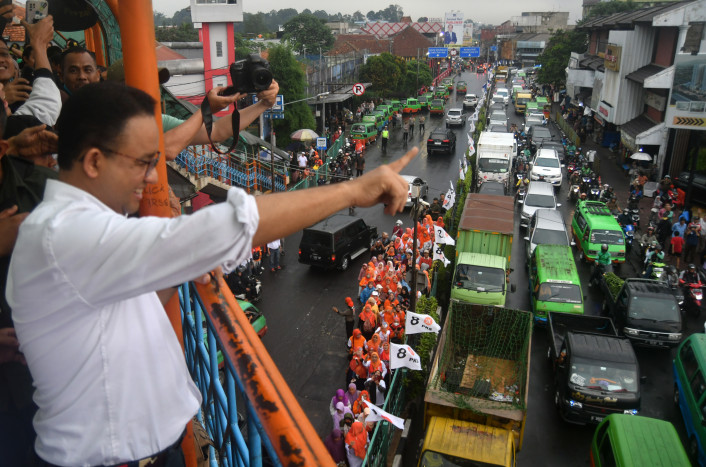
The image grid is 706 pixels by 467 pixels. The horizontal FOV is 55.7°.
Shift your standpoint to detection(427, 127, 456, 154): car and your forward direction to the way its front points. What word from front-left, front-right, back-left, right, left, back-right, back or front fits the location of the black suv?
back

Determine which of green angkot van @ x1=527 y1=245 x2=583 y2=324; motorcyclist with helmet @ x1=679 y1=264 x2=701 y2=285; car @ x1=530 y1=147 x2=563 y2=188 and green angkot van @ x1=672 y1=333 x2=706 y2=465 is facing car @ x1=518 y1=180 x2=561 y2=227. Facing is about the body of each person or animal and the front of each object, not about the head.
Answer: car @ x1=530 y1=147 x2=563 y2=188

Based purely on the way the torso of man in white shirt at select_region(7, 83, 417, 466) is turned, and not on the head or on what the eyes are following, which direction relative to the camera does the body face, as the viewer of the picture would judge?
to the viewer's right

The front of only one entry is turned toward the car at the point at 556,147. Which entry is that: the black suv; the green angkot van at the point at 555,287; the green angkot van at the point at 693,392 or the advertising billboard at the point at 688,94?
the black suv

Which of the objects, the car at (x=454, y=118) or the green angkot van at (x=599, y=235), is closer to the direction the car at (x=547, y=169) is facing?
the green angkot van

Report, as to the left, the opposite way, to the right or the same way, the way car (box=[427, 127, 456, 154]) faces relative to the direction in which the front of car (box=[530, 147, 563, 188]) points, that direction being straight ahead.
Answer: the opposite way

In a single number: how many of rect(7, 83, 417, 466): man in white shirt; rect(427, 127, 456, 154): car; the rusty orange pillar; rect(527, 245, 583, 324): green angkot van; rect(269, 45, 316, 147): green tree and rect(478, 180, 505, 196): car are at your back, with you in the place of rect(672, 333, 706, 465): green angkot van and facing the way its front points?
4

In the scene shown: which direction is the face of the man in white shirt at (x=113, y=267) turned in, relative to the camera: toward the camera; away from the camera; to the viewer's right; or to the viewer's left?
to the viewer's right

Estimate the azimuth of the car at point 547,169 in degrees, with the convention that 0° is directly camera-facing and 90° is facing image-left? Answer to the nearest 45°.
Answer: approximately 0°

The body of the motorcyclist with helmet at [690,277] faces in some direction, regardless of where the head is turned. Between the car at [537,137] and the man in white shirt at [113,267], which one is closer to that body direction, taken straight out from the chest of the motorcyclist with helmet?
the man in white shirt

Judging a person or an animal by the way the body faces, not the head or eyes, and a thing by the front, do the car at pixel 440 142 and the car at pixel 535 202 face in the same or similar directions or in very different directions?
very different directions

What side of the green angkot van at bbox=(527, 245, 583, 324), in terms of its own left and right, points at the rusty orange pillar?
front

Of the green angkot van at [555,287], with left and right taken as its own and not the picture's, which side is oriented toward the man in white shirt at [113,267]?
front
